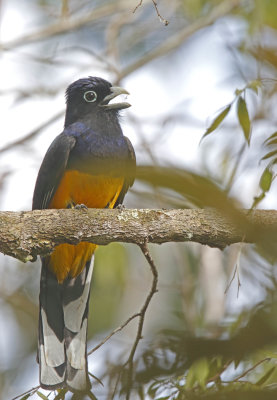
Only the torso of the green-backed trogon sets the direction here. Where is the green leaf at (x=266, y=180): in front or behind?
in front

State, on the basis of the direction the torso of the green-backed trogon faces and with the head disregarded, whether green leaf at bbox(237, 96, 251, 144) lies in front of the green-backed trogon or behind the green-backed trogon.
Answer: in front

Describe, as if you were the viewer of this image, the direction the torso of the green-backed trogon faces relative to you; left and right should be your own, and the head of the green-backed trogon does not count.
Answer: facing the viewer and to the right of the viewer
